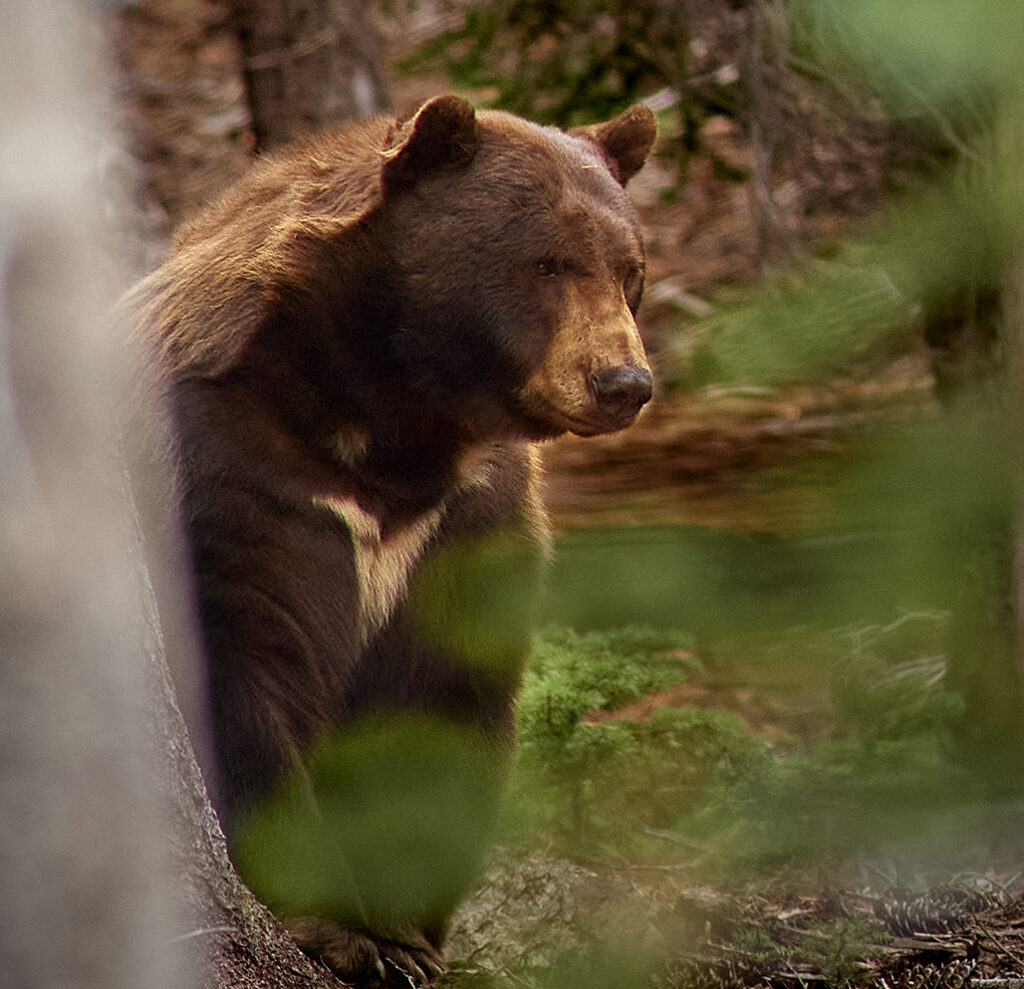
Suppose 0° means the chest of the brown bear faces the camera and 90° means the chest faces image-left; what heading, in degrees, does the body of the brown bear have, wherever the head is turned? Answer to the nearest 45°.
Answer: approximately 315°

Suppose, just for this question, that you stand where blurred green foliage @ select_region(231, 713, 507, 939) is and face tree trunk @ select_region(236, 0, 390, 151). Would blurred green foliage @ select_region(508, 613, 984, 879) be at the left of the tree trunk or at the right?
right
